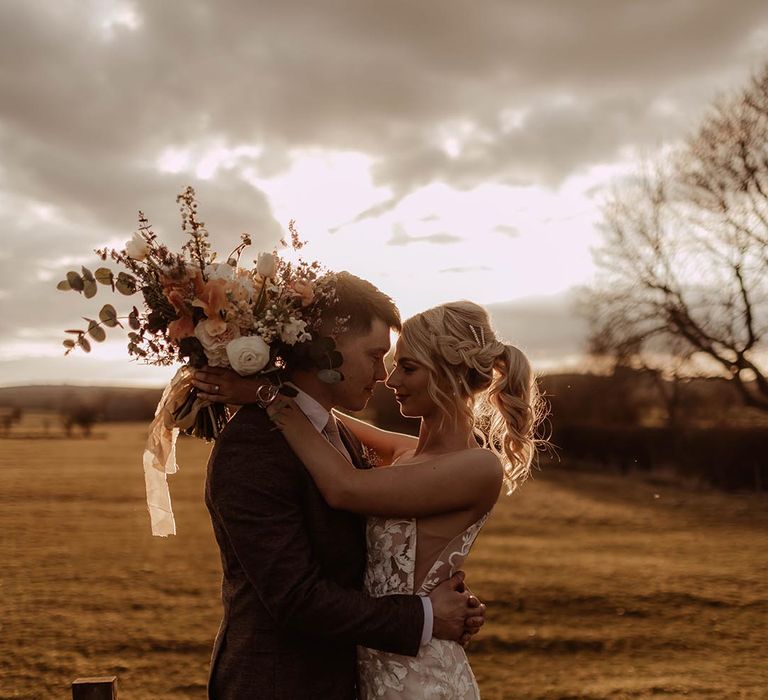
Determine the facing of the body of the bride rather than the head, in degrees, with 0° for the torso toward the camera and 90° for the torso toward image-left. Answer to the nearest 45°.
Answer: approximately 90°

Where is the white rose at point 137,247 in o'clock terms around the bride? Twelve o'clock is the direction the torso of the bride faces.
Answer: The white rose is roughly at 11 o'clock from the bride.

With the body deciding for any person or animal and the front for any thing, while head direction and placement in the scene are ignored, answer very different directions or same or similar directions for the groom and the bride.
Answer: very different directions

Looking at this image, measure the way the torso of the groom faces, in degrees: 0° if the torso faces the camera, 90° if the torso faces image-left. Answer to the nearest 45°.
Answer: approximately 270°

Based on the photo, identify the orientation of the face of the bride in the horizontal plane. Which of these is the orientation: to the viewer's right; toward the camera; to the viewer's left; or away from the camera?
to the viewer's left
